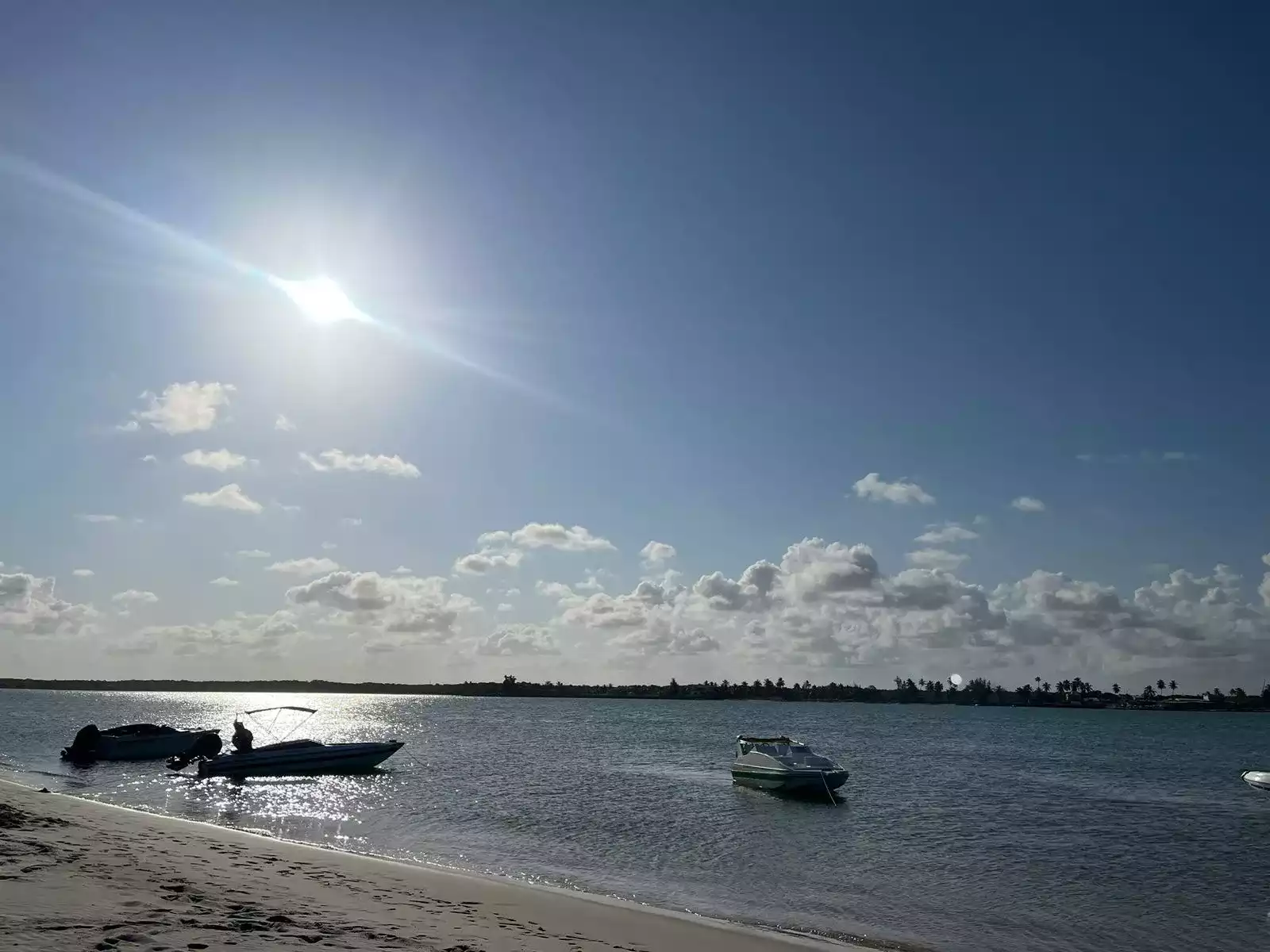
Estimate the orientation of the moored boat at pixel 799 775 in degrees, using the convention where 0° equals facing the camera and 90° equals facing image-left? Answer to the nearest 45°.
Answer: approximately 315°

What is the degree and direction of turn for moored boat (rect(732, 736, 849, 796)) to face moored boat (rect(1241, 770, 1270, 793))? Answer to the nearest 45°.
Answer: approximately 45° to its left
